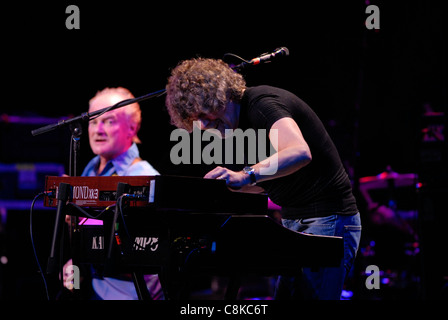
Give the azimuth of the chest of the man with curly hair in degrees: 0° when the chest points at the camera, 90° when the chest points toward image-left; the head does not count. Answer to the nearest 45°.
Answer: approximately 90°

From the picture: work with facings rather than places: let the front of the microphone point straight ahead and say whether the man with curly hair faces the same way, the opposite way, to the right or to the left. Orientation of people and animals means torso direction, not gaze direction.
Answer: the opposite way

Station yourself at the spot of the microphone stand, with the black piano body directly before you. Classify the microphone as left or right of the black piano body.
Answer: left

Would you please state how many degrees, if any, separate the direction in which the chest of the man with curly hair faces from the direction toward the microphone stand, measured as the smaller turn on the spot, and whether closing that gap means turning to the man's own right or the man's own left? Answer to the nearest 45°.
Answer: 0° — they already face it

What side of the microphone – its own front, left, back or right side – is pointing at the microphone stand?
back

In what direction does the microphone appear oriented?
to the viewer's right

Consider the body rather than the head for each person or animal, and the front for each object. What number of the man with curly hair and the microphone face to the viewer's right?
1
